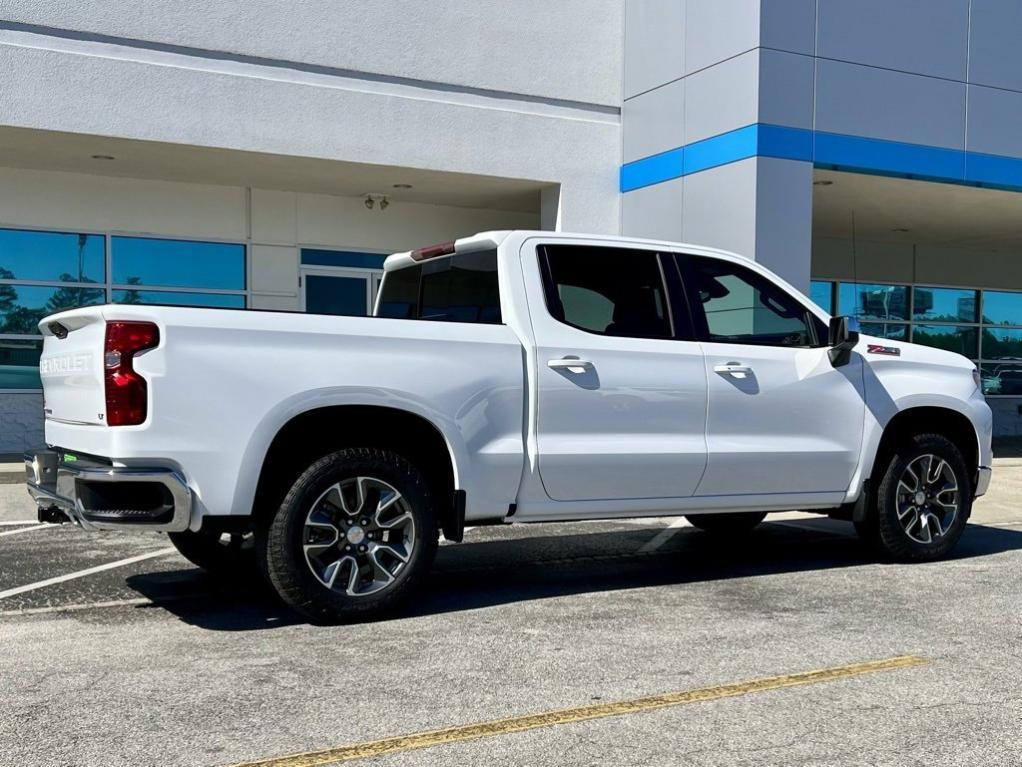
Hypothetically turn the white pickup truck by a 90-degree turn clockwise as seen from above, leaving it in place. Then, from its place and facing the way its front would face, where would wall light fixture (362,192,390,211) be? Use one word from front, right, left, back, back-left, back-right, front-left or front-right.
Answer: back-left

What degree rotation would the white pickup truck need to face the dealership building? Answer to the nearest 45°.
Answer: approximately 45° to its left

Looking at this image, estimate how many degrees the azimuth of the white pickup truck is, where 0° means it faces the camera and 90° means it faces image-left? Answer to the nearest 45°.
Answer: approximately 225°
